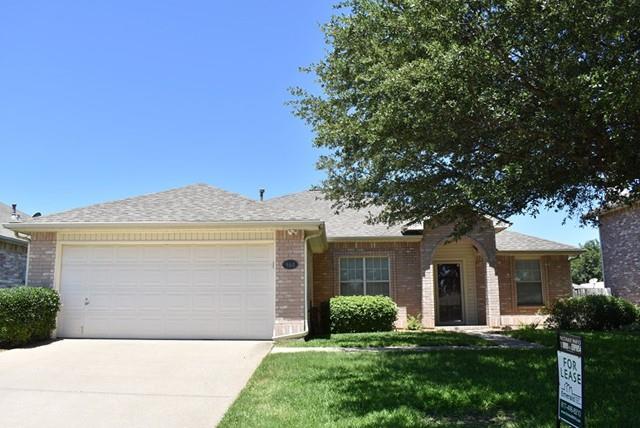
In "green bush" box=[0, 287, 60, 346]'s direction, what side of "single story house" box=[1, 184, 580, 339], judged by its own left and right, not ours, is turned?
right

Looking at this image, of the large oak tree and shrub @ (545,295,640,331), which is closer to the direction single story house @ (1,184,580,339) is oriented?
the large oak tree

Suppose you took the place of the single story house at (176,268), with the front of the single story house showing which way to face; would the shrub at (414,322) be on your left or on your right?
on your left

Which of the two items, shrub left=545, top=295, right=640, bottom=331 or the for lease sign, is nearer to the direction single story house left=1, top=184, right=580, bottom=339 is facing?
the for lease sign

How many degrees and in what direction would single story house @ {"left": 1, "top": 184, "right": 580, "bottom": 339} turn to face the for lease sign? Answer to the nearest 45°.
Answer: approximately 45° to its left

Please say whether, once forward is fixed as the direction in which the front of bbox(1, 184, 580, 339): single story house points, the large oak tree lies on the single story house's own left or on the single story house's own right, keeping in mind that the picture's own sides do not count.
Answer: on the single story house's own left

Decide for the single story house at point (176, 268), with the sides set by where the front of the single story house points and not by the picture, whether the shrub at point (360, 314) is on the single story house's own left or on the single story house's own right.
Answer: on the single story house's own left

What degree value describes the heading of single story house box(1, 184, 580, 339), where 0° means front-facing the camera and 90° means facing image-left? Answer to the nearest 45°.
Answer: approximately 0°

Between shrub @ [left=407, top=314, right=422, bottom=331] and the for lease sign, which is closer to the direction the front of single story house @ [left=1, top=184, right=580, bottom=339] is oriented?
the for lease sign

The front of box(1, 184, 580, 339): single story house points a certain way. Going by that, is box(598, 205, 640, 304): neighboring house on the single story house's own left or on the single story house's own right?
on the single story house's own left

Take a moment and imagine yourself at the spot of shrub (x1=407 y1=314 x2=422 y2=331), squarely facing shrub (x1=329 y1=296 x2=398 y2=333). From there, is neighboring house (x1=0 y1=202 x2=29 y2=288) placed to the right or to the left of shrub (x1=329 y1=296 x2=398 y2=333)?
right

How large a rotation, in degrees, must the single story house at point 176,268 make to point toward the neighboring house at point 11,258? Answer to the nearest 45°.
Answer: approximately 135° to its right
